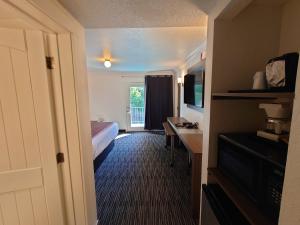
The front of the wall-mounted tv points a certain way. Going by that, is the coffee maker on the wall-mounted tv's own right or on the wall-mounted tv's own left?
on the wall-mounted tv's own left

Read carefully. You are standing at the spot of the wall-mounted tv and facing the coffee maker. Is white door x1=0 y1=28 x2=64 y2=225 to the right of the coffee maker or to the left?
right

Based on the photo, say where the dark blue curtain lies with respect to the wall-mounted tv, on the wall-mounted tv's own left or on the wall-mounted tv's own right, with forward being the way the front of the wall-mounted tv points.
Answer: on the wall-mounted tv's own right

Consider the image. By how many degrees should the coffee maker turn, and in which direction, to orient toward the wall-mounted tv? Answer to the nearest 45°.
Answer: approximately 90° to its right

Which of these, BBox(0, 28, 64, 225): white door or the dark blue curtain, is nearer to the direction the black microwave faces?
the white door

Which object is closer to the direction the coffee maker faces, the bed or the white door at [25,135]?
the white door

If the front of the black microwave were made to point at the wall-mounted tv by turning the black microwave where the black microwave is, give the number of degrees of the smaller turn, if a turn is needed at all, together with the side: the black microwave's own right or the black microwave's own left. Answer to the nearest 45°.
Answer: approximately 90° to the black microwave's own right

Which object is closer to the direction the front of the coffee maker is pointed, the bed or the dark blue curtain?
the bed

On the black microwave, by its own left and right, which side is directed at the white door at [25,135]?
front

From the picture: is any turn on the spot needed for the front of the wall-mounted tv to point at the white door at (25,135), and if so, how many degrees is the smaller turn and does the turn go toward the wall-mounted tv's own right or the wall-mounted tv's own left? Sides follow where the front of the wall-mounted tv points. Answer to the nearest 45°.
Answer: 0° — it already faces it

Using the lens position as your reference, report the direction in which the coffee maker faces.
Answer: facing the viewer and to the left of the viewer
